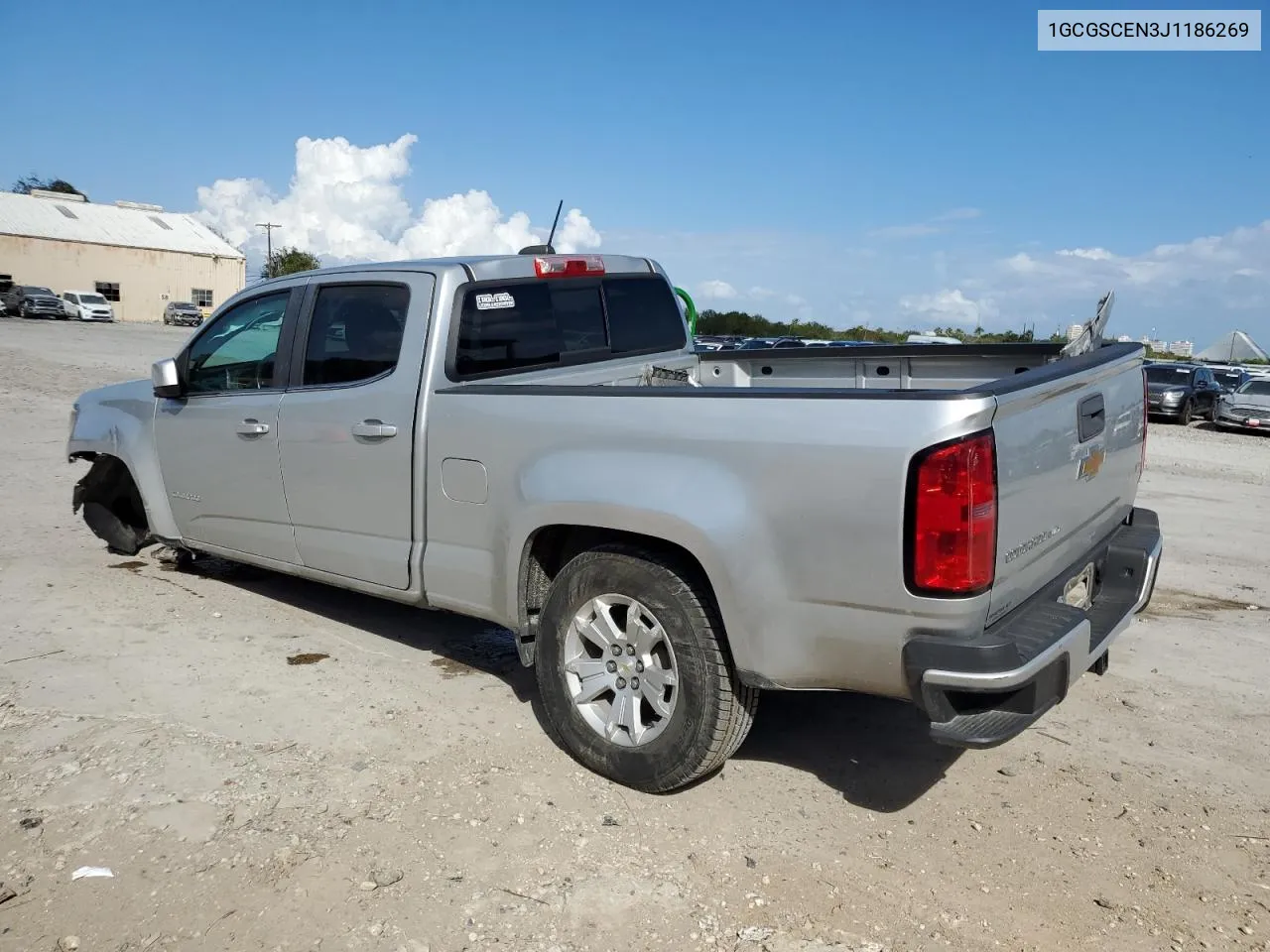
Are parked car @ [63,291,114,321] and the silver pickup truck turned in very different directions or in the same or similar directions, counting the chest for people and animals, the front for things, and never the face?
very different directions

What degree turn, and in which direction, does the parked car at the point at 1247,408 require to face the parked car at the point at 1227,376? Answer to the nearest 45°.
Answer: approximately 135° to its right

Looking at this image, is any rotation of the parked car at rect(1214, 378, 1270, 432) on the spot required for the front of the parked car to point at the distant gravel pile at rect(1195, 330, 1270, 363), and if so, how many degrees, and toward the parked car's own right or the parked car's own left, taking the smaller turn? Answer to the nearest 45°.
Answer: approximately 135° to the parked car's own right

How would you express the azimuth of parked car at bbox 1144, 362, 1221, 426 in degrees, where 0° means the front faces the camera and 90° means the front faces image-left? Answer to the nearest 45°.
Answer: approximately 45°

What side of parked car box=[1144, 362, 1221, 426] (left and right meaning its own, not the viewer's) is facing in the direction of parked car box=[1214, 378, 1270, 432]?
left

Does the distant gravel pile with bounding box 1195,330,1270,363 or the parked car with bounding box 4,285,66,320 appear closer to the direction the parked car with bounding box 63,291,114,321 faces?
the distant gravel pile

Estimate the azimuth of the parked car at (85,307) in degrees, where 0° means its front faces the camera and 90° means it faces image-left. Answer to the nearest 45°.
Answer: approximately 315°

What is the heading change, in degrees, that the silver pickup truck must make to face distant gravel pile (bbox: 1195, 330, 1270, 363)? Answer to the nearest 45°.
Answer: approximately 90° to its right

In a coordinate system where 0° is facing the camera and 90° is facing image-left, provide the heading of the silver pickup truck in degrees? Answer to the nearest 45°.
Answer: approximately 135°
